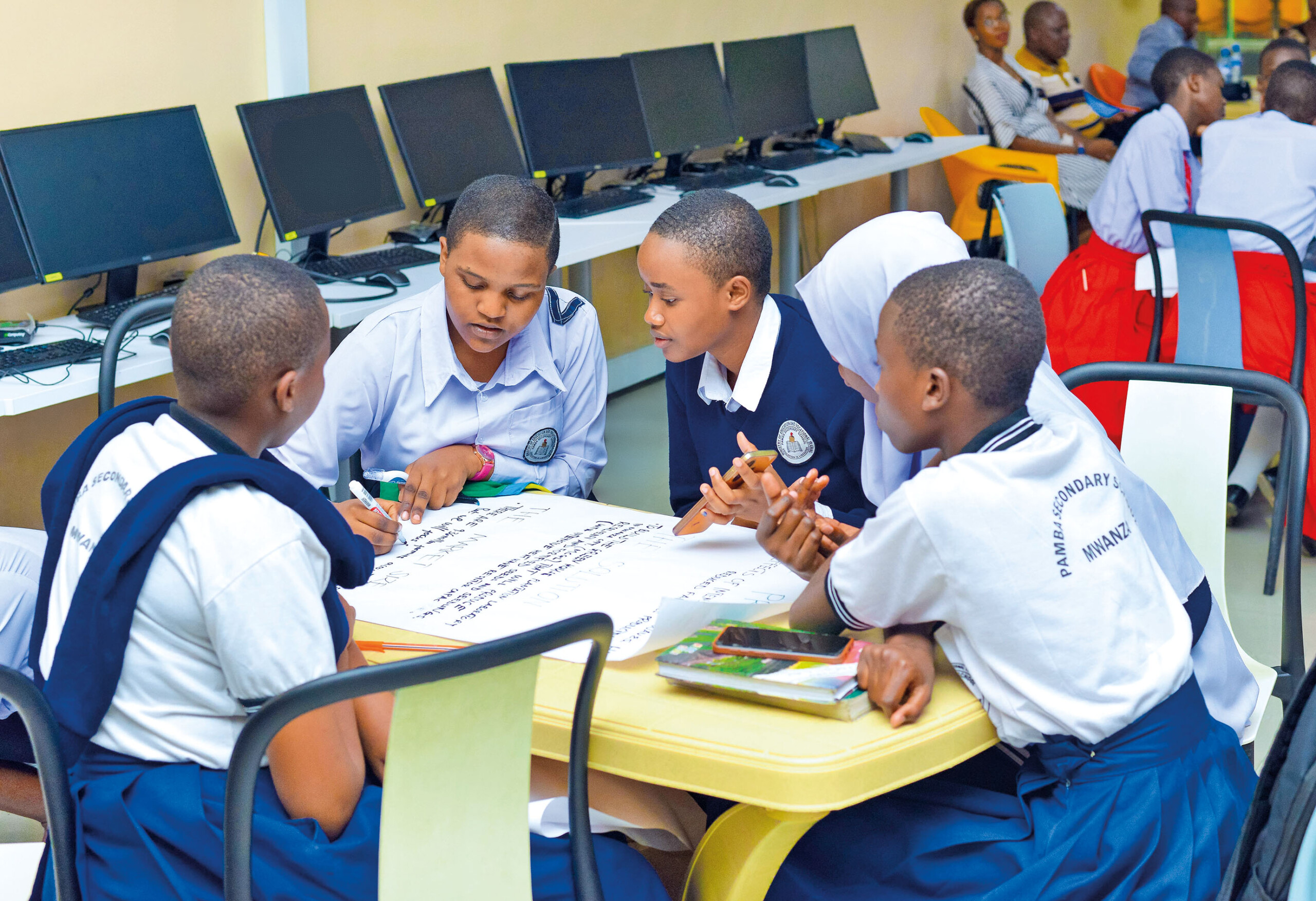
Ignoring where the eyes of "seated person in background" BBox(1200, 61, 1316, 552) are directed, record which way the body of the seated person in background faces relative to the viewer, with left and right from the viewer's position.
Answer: facing away from the viewer

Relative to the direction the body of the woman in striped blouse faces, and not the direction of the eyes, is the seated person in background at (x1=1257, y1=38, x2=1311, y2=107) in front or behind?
in front

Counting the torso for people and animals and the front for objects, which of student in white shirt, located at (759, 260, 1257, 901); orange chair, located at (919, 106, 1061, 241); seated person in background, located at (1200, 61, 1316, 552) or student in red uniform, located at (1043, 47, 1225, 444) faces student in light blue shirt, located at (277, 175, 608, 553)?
student in white shirt, located at (759, 260, 1257, 901)

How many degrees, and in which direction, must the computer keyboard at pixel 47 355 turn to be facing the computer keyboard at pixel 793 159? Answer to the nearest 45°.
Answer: approximately 90° to its left

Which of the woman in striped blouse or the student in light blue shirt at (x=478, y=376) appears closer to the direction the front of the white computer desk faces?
the student in light blue shirt

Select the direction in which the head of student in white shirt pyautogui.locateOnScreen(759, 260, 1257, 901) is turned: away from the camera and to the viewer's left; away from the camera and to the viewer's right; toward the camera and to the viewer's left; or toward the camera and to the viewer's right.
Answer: away from the camera and to the viewer's left

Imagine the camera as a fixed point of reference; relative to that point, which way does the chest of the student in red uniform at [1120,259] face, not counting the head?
to the viewer's right

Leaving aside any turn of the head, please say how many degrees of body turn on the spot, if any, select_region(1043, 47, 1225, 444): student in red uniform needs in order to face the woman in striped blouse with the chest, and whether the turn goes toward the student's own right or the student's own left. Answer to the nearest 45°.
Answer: approximately 90° to the student's own left

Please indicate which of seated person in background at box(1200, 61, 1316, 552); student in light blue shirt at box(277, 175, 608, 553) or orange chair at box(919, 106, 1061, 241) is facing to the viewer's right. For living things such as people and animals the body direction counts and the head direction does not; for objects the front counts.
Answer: the orange chair
